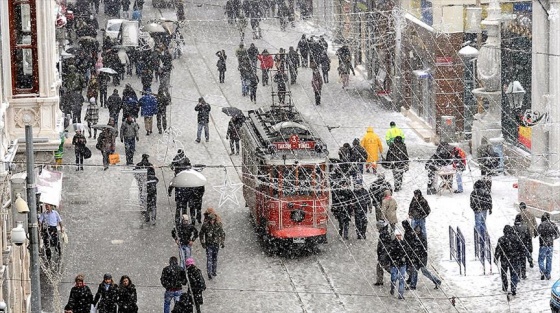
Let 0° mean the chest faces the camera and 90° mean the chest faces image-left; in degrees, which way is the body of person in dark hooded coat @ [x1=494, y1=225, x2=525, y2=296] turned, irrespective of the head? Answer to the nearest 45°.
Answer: approximately 180°

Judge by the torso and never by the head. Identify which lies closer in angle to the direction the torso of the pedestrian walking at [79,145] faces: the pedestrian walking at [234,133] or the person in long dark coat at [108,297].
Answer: the person in long dark coat

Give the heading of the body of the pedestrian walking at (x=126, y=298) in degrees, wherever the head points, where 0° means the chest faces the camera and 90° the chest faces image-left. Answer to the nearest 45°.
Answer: approximately 0°

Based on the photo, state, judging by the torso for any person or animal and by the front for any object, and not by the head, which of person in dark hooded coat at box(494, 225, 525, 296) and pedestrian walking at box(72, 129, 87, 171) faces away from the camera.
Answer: the person in dark hooded coat

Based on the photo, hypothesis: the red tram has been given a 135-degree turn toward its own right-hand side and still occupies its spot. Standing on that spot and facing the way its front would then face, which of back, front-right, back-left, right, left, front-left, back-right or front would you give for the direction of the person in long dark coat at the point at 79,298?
left

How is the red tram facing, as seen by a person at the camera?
facing the viewer

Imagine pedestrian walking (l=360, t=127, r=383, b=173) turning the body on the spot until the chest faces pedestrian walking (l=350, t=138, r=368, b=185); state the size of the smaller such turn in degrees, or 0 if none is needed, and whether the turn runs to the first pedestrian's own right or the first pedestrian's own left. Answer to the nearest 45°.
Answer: approximately 180°

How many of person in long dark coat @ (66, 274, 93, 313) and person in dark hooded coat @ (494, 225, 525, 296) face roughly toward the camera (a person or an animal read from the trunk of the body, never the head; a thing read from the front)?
1

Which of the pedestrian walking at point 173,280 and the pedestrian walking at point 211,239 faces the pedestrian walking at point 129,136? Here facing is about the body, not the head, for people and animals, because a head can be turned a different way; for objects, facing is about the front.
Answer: the pedestrian walking at point 173,280

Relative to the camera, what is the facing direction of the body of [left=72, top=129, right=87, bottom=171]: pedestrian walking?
toward the camera
